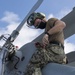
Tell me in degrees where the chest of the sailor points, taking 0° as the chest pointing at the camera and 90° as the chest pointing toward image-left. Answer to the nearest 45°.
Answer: approximately 90°
